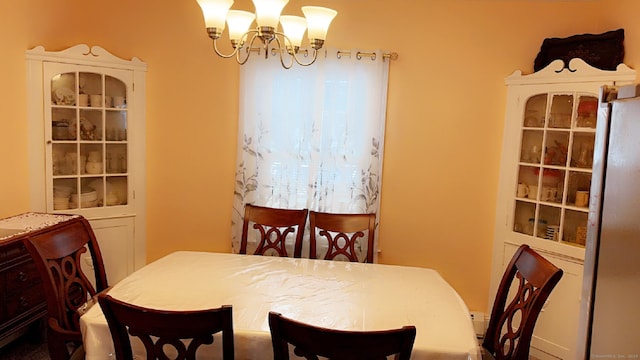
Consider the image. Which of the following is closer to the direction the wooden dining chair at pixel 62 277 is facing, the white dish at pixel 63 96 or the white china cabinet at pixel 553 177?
the white china cabinet

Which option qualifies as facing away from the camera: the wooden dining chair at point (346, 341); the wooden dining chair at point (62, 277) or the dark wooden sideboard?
the wooden dining chair at point (346, 341)

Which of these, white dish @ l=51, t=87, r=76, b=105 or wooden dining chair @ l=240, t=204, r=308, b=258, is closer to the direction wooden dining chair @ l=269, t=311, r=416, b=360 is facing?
the wooden dining chair

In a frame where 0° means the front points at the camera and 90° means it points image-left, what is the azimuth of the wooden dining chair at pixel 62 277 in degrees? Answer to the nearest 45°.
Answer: approximately 315°

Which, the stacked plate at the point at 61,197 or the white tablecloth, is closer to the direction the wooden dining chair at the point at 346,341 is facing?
the white tablecloth

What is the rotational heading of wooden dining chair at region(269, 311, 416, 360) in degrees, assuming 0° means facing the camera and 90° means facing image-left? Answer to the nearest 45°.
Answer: approximately 180°

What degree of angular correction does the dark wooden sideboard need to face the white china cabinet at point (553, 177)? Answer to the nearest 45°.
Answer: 0° — it already faces it

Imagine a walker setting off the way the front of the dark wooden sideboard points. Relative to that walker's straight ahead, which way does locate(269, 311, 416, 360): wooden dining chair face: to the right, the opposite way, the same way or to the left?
to the left

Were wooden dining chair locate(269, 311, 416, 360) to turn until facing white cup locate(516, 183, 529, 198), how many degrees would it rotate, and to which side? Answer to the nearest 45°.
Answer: approximately 45° to its right

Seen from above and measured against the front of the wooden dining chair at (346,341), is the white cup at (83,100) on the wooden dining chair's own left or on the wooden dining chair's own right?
on the wooden dining chair's own left

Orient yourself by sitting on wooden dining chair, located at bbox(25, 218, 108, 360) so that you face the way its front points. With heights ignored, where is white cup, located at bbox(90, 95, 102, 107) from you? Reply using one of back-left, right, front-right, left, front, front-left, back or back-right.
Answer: back-left

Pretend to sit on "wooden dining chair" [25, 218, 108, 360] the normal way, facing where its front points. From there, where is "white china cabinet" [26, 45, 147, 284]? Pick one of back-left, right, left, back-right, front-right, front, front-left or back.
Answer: back-left
